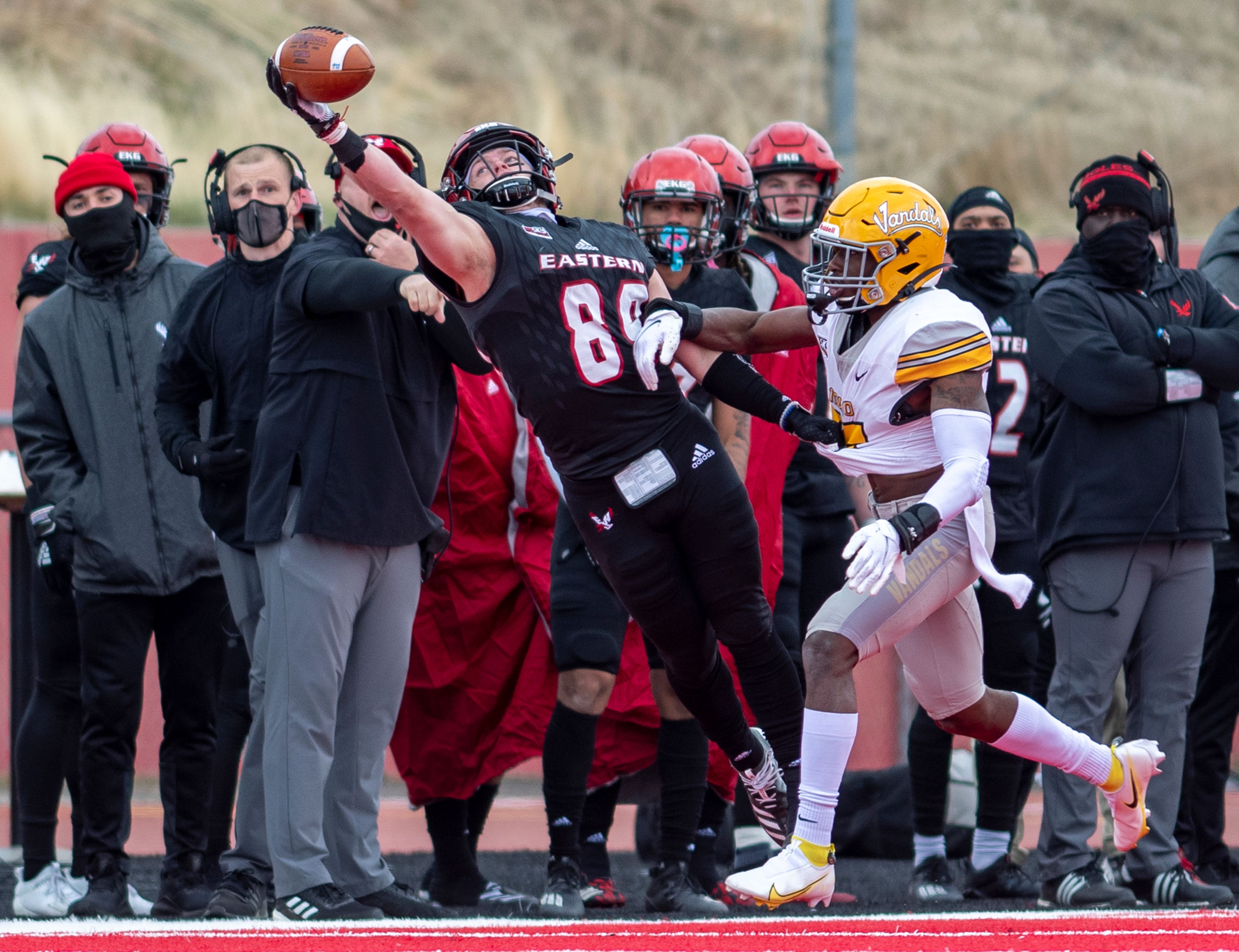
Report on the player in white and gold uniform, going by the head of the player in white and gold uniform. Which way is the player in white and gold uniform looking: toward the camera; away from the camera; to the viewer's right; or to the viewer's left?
to the viewer's left

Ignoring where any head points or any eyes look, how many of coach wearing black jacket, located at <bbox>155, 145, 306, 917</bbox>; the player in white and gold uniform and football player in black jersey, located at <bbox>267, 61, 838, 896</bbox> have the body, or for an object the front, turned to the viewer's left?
1

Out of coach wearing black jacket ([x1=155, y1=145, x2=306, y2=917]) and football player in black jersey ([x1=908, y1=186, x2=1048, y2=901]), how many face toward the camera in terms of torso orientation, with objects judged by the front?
2

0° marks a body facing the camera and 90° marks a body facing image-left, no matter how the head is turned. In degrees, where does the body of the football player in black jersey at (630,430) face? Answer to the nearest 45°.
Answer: approximately 0°

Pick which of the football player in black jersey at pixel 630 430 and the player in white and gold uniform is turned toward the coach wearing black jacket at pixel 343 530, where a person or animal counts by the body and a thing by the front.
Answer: the player in white and gold uniform

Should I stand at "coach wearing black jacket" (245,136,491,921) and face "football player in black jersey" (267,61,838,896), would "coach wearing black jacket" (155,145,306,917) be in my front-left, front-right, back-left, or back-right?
back-left

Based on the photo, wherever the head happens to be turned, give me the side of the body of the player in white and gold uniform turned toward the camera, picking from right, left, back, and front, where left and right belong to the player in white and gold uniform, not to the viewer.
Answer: left

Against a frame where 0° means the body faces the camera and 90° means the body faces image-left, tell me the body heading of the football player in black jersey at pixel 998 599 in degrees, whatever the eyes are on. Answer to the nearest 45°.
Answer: approximately 0°

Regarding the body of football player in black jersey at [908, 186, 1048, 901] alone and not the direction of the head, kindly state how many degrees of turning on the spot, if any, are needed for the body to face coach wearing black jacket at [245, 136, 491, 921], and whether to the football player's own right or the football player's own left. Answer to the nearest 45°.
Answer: approximately 45° to the football player's own right
